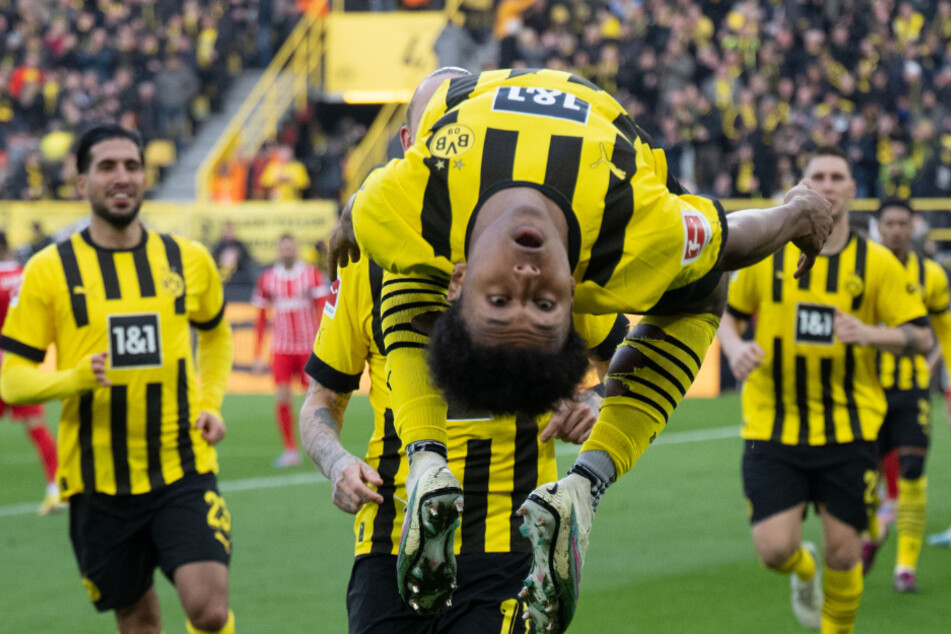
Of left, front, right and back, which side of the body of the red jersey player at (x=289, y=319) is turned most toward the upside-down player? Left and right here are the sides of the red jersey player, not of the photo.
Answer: front

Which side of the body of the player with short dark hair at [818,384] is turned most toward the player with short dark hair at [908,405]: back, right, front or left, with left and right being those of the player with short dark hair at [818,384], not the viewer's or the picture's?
back

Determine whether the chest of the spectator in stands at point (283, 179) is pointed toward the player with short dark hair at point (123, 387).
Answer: yes

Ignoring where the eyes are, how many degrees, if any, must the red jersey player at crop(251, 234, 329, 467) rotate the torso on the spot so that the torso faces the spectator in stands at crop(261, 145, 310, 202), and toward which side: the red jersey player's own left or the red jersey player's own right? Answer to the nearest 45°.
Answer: approximately 180°

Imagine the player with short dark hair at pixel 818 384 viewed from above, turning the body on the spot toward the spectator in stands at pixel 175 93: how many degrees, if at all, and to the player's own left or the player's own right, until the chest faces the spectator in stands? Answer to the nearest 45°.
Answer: approximately 135° to the player's own right

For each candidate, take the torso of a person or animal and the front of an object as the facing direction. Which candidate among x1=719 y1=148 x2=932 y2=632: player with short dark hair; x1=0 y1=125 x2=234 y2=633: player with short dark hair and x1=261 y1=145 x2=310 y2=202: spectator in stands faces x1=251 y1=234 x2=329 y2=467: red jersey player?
the spectator in stands

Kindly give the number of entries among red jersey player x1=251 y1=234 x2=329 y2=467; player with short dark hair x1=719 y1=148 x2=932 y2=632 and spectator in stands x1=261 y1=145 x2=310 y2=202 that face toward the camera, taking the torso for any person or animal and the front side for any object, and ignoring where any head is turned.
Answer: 3

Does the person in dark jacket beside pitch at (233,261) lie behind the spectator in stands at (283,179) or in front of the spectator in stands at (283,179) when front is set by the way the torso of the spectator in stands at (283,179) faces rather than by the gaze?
in front

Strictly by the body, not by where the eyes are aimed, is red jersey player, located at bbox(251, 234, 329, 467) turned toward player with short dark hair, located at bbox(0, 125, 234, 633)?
yes

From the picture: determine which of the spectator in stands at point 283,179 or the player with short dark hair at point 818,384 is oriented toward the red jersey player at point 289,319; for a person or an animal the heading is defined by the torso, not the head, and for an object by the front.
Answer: the spectator in stands
